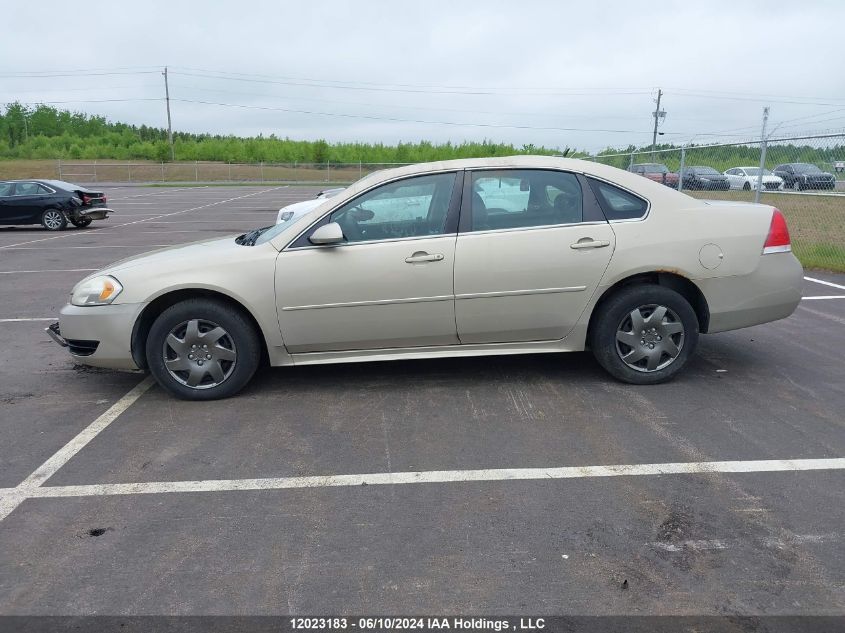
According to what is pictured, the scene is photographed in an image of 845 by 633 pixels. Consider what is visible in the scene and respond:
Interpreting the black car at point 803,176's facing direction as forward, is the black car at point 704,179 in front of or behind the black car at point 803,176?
behind

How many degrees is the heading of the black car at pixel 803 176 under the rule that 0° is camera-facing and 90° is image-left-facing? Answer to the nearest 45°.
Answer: approximately 315°

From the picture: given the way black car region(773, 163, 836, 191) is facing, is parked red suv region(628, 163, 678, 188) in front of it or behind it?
behind

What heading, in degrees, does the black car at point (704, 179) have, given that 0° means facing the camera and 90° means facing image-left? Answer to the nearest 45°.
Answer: approximately 315°

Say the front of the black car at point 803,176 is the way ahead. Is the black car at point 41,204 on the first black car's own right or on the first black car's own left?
on the first black car's own right
